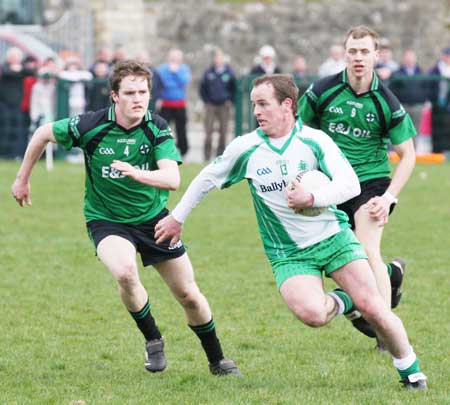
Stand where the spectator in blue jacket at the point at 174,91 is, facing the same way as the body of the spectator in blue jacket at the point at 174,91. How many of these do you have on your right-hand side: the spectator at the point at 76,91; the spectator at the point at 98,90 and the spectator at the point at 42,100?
3

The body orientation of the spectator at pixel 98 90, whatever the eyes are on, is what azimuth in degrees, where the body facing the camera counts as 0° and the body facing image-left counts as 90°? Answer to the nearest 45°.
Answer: approximately 0°

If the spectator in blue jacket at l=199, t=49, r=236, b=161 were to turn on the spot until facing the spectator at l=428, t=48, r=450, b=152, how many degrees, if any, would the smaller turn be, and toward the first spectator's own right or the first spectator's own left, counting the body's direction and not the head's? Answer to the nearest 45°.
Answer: approximately 90° to the first spectator's own left

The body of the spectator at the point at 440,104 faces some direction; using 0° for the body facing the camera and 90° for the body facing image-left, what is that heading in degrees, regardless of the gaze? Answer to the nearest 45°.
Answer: approximately 0°

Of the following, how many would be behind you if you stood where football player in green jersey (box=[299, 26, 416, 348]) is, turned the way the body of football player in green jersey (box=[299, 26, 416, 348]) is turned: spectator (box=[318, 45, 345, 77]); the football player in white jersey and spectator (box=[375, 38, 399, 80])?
2

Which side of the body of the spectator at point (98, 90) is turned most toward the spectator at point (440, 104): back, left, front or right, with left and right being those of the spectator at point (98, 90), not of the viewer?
left

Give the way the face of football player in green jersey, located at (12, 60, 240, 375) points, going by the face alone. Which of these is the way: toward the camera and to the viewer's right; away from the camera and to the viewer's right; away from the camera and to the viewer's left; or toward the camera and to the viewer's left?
toward the camera and to the viewer's right

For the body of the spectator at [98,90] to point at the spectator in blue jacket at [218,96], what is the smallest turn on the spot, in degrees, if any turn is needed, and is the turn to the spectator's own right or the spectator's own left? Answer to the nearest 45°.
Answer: approximately 90° to the spectator's own left
